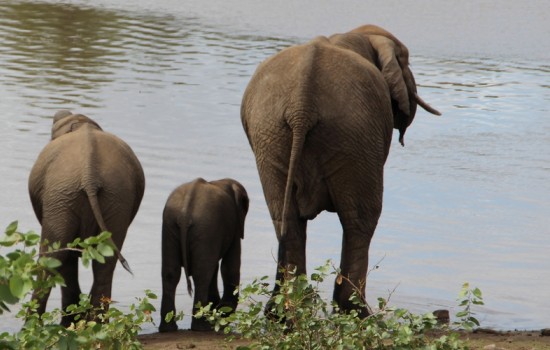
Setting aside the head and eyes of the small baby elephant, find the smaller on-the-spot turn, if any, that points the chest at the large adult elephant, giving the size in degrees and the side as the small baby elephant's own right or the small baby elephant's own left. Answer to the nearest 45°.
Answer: approximately 90° to the small baby elephant's own right

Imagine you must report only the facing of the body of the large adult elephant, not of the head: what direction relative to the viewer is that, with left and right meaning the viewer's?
facing away from the viewer and to the right of the viewer

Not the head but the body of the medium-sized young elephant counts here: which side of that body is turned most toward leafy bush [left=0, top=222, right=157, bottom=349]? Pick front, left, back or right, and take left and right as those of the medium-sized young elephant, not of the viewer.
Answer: back

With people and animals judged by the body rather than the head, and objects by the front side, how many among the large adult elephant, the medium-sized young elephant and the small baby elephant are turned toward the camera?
0

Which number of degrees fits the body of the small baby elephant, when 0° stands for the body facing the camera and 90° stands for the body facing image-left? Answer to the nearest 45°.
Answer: approximately 225°

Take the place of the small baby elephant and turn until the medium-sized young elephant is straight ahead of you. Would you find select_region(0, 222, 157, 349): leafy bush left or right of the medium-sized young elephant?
left

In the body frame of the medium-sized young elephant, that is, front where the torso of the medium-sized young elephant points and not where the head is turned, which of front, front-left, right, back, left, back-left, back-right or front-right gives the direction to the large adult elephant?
right

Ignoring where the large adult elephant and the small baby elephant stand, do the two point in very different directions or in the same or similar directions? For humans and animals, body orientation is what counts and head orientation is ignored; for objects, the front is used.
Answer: same or similar directions

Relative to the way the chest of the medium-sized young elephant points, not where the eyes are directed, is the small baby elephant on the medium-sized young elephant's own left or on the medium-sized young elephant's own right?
on the medium-sized young elephant's own right

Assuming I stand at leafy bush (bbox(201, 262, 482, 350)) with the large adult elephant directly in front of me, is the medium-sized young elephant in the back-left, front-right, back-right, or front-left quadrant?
front-left

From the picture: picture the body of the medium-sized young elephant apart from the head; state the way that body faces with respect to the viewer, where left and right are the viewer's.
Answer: facing away from the viewer
